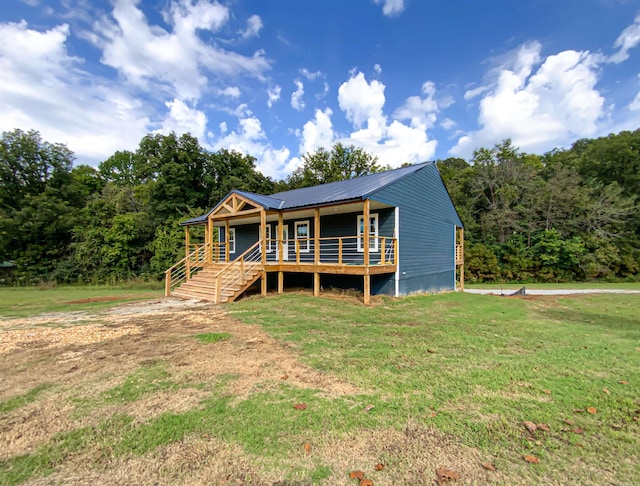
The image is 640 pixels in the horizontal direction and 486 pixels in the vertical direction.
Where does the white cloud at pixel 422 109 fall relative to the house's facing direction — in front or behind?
behind

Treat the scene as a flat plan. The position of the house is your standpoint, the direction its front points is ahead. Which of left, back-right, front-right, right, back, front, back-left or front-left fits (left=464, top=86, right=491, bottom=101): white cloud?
back

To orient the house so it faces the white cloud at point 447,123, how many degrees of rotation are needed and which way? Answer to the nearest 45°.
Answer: approximately 180°

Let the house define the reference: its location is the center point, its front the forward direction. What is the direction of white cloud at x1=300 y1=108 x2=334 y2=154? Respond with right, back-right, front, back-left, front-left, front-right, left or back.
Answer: back-right

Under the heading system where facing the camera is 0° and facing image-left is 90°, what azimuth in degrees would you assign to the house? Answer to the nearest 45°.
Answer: approximately 45°

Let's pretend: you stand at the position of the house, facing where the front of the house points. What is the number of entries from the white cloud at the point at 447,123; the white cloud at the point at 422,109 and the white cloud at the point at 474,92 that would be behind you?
3

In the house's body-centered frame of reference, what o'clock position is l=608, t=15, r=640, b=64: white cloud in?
The white cloud is roughly at 7 o'clock from the house.
